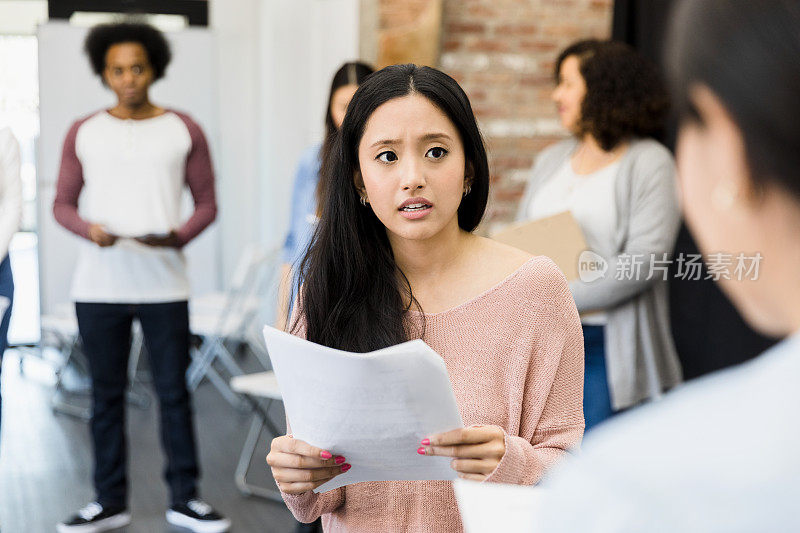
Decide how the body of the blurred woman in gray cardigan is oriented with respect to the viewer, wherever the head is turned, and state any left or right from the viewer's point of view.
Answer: facing the viewer and to the left of the viewer

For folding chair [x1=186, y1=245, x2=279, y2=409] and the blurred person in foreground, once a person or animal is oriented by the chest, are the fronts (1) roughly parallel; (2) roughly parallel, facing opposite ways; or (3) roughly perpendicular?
roughly perpendicular

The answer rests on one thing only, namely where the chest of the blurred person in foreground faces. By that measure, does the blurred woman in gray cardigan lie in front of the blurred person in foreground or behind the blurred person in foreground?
in front

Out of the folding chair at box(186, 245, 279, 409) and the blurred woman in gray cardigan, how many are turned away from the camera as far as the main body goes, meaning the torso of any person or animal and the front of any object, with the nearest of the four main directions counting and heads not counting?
0

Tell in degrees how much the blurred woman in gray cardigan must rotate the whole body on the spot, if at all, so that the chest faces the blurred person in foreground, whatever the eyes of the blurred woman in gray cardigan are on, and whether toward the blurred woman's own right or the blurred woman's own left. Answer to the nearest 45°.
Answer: approximately 45° to the blurred woman's own left

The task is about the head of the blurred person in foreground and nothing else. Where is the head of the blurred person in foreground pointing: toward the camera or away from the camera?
away from the camera

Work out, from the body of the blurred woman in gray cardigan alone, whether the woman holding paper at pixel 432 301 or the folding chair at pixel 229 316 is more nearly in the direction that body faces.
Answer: the woman holding paper

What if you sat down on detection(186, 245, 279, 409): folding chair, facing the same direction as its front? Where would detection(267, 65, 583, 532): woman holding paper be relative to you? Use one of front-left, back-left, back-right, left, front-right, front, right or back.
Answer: left

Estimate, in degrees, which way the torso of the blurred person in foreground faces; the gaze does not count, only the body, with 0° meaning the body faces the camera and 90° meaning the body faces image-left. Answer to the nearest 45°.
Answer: approximately 135°

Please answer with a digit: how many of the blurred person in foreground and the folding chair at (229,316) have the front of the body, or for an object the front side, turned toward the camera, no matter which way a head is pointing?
0

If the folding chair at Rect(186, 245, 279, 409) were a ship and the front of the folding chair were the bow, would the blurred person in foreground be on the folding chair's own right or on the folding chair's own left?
on the folding chair's own left

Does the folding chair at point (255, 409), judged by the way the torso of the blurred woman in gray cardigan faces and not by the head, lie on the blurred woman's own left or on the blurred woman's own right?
on the blurred woman's own right

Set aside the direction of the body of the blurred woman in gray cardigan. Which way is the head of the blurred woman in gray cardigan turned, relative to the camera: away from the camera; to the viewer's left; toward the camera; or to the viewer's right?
to the viewer's left
